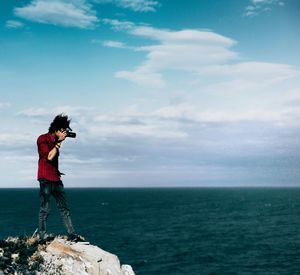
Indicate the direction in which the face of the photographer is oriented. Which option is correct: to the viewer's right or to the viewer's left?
to the viewer's right

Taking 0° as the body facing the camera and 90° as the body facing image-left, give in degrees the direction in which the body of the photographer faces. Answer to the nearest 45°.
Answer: approximately 270°
